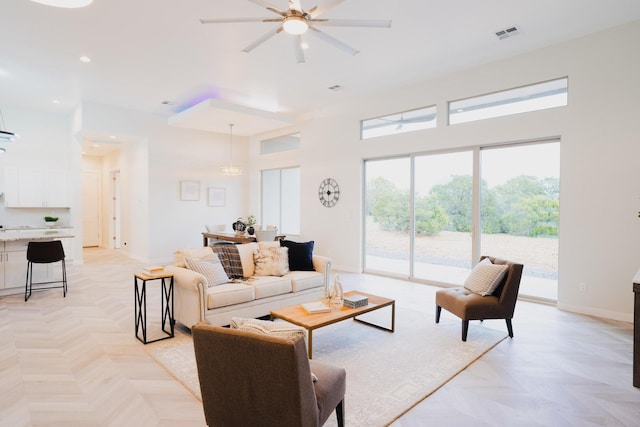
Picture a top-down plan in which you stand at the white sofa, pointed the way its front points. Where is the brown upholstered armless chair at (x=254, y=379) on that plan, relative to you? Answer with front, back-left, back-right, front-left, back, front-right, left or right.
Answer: front-right

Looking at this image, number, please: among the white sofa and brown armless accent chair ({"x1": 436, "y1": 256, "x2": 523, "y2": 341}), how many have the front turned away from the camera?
0

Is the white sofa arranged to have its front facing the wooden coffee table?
yes

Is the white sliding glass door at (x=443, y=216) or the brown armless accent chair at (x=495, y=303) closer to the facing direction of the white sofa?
the brown armless accent chair

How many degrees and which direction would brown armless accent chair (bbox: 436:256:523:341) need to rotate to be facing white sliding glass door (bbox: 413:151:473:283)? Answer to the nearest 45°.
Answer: approximately 135° to its right

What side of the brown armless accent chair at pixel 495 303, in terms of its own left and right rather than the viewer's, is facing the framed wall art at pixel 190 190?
right

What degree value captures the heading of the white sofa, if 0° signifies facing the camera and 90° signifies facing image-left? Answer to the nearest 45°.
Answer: approximately 315°

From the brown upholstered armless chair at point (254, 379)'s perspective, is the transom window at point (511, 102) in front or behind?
in front

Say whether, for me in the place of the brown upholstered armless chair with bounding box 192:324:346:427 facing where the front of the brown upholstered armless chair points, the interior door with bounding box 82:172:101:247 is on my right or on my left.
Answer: on my left

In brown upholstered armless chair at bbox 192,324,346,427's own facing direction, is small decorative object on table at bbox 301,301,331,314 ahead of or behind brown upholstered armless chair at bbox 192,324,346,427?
ahead

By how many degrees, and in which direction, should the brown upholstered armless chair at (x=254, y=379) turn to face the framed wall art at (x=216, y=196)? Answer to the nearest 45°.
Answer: approximately 45° to its left

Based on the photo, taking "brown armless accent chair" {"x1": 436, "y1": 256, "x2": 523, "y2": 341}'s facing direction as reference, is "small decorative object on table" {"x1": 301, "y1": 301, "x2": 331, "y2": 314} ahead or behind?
ahead

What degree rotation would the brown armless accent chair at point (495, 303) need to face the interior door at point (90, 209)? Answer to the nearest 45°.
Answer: approximately 45° to its right
